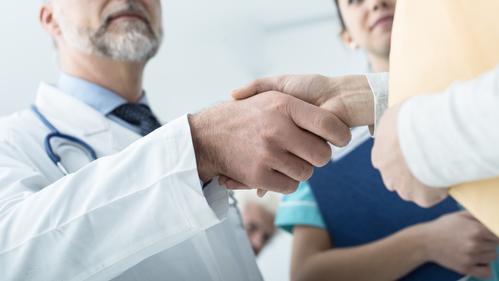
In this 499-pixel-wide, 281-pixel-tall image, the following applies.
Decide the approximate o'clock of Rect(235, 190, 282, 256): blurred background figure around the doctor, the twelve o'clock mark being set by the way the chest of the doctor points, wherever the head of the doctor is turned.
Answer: The blurred background figure is roughly at 8 o'clock from the doctor.

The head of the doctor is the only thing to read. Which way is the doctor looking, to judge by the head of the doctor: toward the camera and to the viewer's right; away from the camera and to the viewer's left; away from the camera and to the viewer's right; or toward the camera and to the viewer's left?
toward the camera and to the viewer's right

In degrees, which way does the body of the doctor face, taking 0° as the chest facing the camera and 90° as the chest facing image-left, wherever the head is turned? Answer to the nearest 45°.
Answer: approximately 315°
